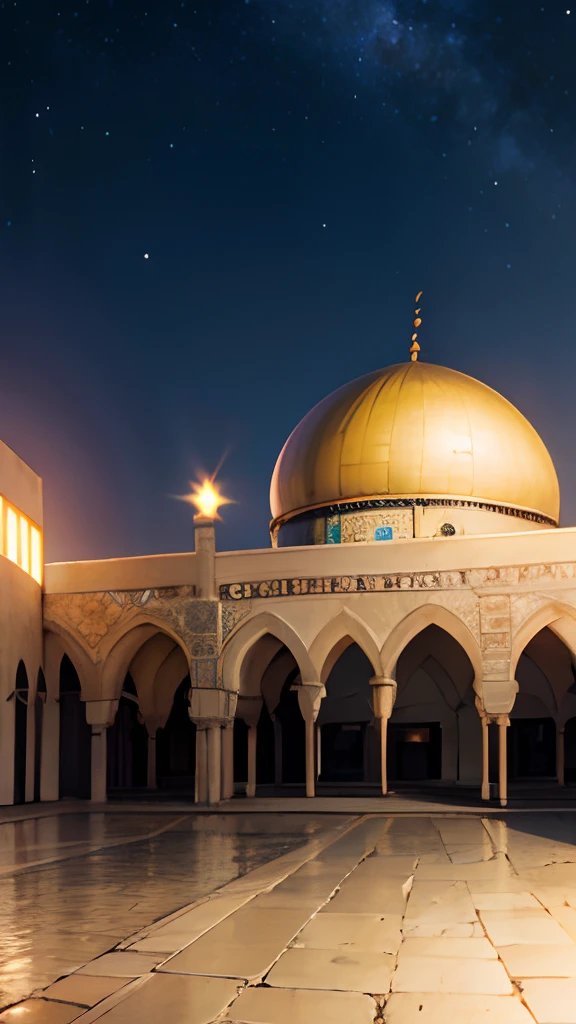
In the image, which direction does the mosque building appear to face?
toward the camera
